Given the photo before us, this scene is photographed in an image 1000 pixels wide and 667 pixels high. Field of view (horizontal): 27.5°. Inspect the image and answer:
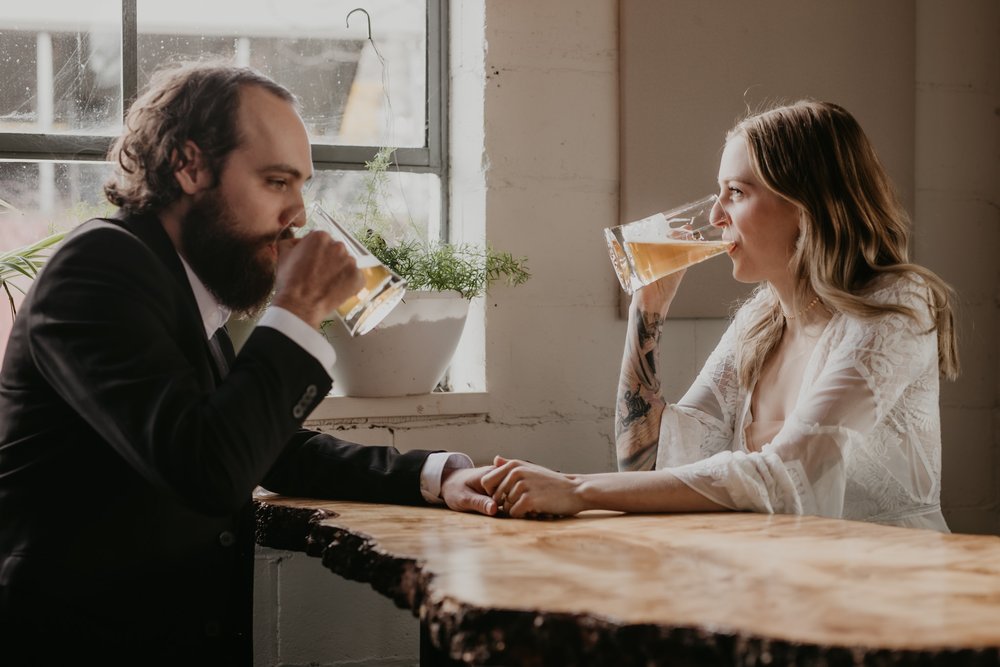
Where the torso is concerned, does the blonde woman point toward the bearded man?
yes

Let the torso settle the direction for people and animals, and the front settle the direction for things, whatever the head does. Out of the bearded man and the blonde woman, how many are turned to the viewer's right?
1

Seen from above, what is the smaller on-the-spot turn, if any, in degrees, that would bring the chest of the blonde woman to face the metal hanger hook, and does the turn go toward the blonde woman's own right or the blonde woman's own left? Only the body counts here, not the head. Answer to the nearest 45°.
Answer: approximately 90° to the blonde woman's own right

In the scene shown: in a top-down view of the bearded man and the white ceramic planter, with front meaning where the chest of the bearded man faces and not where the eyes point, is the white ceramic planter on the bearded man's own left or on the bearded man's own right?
on the bearded man's own left

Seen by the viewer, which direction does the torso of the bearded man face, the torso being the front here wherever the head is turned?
to the viewer's right

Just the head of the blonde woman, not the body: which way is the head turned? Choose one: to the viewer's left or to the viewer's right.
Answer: to the viewer's left

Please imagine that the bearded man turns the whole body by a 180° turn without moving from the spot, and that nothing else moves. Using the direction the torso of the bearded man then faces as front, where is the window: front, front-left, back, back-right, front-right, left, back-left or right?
right

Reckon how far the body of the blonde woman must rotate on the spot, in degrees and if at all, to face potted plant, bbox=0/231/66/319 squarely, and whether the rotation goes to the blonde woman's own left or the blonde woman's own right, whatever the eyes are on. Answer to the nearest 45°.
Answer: approximately 45° to the blonde woman's own right

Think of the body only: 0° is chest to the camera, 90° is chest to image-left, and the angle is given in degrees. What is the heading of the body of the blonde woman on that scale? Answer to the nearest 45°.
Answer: approximately 45°

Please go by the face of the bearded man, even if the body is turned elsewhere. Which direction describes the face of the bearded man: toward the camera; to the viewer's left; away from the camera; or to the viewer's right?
to the viewer's right
